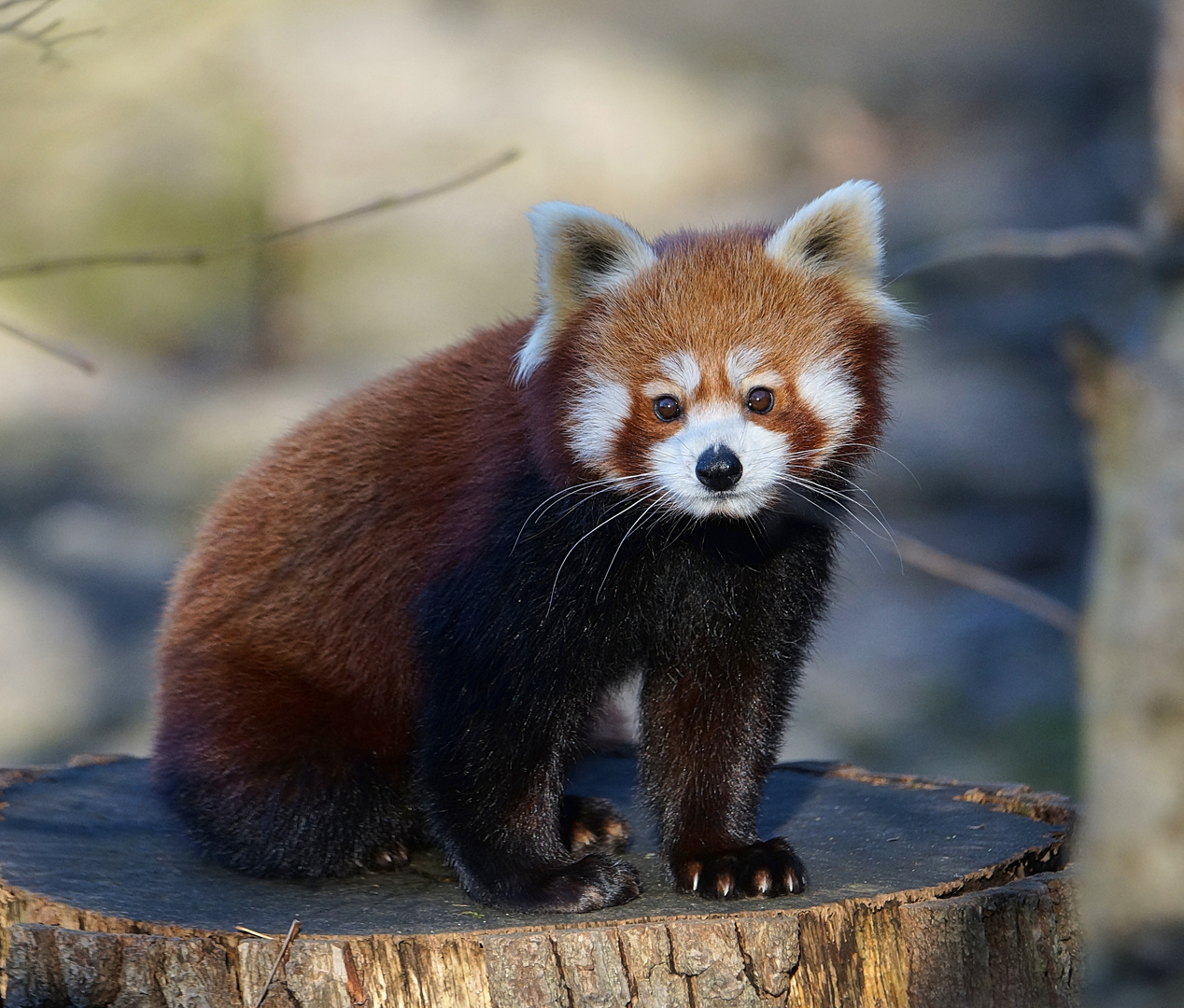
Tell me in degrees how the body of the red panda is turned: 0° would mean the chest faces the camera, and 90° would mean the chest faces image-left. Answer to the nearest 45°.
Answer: approximately 315°

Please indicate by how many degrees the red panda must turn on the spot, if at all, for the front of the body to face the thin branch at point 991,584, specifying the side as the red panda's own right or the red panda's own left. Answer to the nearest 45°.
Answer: approximately 45° to the red panda's own left
